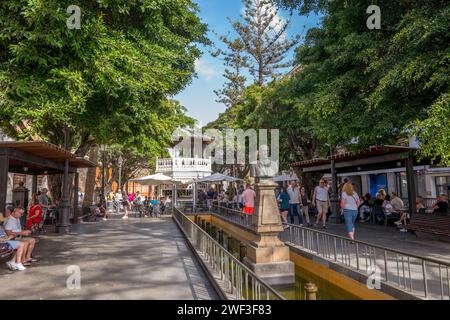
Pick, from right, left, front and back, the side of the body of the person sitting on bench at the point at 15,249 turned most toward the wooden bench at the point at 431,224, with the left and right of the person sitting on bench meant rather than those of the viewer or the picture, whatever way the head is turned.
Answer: front

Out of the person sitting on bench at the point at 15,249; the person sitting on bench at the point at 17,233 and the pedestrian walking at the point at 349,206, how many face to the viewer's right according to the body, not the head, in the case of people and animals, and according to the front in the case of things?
2

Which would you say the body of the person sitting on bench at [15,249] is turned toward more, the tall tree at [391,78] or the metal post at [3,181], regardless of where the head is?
the tall tree

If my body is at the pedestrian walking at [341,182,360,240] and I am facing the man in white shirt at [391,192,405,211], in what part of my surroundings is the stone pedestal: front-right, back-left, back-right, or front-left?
back-left

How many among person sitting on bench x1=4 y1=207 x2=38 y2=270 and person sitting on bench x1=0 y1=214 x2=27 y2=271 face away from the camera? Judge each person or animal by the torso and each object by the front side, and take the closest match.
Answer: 0

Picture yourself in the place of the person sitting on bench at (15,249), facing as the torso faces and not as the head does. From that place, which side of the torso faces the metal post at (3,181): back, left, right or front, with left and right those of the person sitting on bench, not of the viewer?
left

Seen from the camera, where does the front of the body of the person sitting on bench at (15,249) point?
to the viewer's right

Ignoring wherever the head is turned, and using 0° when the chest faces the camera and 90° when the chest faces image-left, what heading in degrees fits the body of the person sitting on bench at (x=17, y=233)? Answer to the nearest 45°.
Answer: approximately 270°
